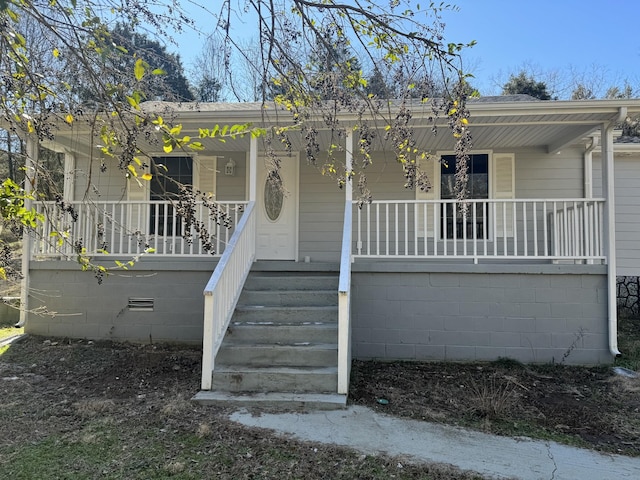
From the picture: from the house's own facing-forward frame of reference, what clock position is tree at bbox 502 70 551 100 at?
The tree is roughly at 7 o'clock from the house.

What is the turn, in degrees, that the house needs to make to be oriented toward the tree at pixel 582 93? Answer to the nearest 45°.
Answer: approximately 135° to its left

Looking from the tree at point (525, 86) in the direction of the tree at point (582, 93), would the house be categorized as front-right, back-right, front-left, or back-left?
back-right

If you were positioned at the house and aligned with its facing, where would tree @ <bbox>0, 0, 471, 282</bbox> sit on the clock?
The tree is roughly at 1 o'clock from the house.

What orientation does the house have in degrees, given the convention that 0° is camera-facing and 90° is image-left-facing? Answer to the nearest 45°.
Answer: approximately 0°
